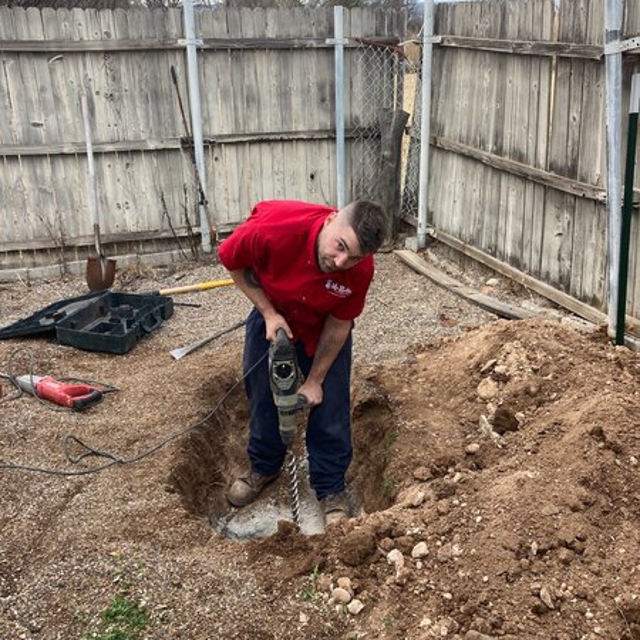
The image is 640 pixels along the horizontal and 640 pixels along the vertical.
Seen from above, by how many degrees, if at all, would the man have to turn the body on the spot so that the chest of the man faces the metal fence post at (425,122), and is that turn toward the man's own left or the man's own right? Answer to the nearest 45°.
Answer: approximately 180°

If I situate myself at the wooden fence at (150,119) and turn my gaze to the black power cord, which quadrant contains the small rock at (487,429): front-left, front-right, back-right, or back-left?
front-left

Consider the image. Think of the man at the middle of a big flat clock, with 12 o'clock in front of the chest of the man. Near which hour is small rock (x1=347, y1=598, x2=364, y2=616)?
The small rock is roughly at 12 o'clock from the man.

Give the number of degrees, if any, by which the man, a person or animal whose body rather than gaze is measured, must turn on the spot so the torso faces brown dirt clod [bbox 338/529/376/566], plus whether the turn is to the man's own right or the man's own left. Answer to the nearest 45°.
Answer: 0° — they already face it

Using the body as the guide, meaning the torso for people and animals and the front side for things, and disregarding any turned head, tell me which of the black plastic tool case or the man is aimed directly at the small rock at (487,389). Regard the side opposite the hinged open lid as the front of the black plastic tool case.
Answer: the black plastic tool case

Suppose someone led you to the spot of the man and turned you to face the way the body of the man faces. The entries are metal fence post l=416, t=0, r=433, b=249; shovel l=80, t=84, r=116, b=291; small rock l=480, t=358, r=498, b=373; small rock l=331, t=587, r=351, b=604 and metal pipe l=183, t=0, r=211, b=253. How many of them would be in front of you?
1

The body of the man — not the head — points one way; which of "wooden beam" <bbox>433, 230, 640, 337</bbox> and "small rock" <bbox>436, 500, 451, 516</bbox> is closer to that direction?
the small rock

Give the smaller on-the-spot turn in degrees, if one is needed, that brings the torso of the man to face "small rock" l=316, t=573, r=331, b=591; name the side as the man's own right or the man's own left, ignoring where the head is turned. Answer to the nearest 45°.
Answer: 0° — they already face it

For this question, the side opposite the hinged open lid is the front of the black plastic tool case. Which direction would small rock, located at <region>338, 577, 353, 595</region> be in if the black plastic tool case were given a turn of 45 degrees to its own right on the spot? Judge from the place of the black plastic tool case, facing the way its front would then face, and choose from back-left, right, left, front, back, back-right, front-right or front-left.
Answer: front

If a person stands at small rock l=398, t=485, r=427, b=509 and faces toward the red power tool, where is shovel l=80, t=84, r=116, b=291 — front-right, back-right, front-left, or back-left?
front-right

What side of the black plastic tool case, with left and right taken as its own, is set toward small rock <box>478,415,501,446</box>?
front

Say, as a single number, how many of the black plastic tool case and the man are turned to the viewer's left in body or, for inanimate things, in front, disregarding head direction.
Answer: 0

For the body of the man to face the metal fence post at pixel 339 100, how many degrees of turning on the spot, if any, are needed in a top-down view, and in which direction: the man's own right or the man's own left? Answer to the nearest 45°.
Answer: approximately 180°

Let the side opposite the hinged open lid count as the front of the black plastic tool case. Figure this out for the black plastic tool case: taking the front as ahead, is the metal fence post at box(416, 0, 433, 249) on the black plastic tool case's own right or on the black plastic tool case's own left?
on the black plastic tool case's own left

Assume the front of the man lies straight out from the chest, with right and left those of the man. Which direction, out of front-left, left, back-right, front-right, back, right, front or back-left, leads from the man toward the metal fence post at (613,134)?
back-left

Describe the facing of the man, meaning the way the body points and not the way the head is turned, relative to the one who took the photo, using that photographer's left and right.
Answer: facing the viewer

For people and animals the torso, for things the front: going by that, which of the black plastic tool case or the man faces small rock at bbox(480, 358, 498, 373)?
the black plastic tool case

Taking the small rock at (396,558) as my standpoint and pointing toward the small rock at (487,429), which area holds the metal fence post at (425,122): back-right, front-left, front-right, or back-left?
front-left

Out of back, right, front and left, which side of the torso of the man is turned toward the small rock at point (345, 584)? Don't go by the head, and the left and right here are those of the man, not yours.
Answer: front

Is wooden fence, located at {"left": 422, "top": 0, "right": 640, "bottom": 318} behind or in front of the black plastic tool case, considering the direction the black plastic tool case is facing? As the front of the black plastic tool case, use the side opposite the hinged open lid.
in front

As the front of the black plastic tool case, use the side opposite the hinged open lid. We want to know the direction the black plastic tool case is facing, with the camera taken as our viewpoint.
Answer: facing the viewer and to the right of the viewer

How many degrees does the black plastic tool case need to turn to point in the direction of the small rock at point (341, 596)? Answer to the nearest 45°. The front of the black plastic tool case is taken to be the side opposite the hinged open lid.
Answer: approximately 45° to its right

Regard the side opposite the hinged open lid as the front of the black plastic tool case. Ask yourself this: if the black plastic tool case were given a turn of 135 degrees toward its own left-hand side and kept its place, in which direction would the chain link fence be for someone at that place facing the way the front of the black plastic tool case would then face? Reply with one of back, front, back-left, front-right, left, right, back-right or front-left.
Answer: front-right
